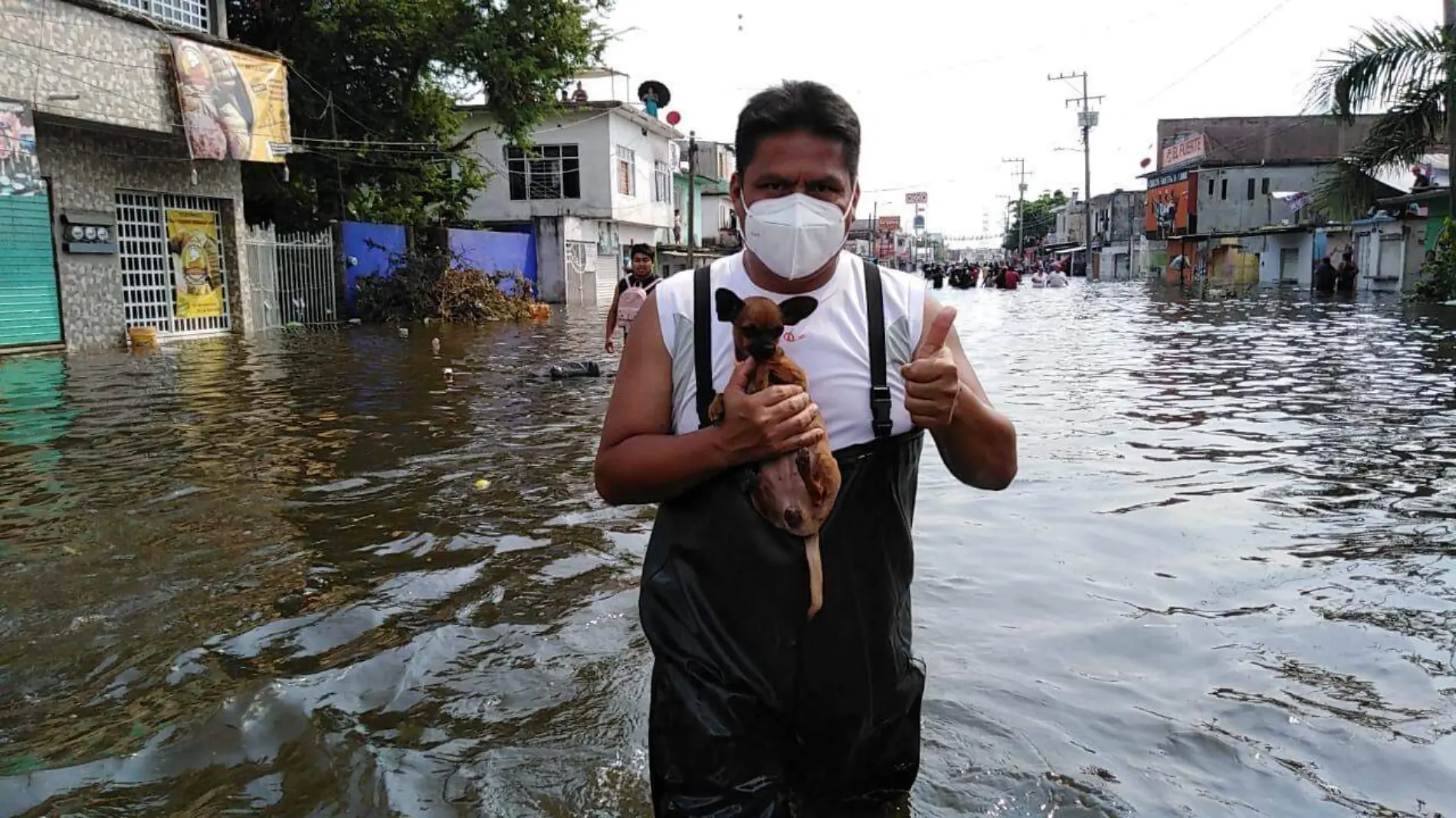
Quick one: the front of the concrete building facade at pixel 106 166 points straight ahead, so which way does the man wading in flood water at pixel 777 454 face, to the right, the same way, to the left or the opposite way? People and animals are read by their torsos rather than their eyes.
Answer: to the right

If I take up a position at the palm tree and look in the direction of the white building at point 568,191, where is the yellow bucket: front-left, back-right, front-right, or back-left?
front-left

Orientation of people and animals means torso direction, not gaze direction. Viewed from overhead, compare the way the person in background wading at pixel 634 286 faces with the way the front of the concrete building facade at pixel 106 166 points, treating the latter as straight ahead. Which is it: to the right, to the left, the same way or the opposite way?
to the right

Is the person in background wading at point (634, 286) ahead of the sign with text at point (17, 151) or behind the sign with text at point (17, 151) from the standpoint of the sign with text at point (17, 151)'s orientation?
ahead

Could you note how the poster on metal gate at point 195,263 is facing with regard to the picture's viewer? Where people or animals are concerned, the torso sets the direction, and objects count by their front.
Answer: facing the viewer and to the right of the viewer

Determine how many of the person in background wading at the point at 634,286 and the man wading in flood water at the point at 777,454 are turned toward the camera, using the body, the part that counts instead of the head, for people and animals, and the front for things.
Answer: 2

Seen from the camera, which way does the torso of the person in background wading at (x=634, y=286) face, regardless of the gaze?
toward the camera

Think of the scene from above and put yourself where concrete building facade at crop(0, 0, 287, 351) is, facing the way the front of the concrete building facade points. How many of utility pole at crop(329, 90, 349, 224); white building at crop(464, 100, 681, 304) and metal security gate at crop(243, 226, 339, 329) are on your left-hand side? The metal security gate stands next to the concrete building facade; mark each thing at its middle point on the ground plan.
3

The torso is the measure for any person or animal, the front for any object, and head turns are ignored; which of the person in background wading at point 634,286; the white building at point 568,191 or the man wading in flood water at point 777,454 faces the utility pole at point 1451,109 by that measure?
the white building

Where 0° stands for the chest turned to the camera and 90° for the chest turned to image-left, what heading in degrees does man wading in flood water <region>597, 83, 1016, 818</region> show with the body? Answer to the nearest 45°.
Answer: approximately 0°

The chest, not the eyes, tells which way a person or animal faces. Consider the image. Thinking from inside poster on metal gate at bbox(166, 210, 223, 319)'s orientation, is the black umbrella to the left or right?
on its left

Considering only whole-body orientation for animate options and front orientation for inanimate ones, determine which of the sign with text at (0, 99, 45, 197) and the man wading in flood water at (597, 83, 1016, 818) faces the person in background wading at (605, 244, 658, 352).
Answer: the sign with text

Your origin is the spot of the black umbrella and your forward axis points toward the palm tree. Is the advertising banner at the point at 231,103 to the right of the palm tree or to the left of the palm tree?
right

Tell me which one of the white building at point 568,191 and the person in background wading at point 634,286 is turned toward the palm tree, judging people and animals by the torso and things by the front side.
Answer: the white building

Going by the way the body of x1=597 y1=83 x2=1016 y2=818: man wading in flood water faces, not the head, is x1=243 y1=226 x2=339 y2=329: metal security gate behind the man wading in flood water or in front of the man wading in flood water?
behind

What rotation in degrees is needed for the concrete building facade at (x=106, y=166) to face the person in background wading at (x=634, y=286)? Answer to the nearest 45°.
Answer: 0° — it already faces them
